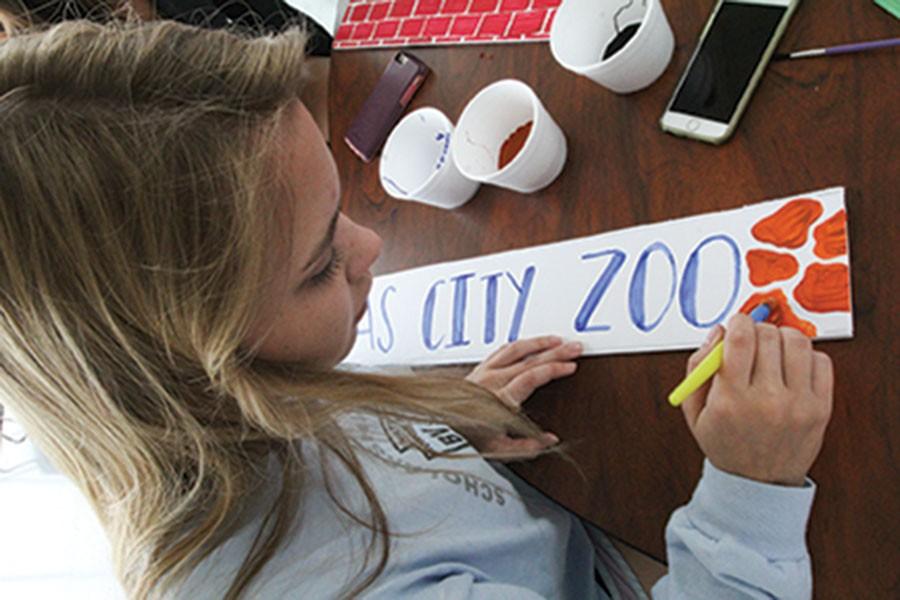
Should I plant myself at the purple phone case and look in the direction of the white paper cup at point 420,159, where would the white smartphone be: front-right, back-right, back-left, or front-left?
front-left
